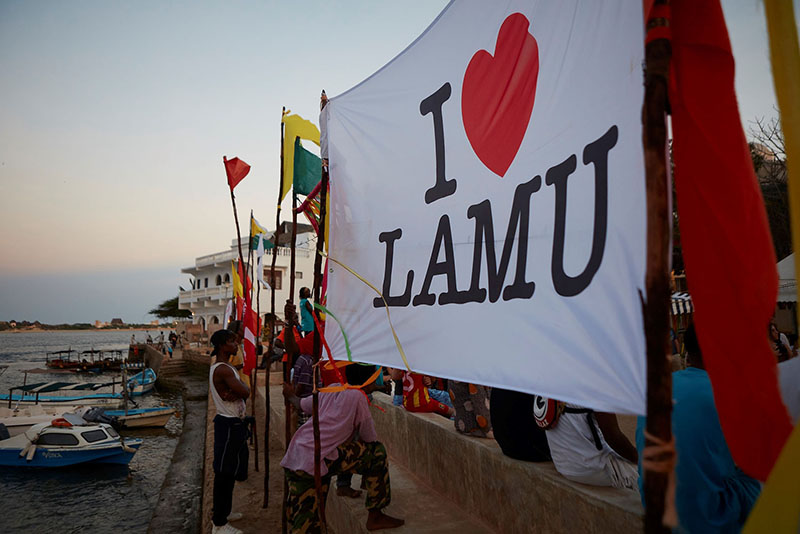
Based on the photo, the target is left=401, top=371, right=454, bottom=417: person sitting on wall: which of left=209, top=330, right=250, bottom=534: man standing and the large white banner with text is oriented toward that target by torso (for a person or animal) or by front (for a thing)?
the man standing

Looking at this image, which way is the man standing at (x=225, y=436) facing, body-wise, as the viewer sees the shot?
to the viewer's right

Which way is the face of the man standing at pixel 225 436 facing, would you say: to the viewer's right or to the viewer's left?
to the viewer's right

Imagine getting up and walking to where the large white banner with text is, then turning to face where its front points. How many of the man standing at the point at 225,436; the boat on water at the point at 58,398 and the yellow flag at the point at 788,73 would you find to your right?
2

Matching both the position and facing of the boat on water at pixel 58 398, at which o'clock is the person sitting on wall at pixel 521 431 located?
The person sitting on wall is roughly at 3 o'clock from the boat on water.

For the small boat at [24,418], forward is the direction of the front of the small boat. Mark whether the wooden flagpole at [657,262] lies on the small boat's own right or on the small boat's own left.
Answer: on the small boat's own right

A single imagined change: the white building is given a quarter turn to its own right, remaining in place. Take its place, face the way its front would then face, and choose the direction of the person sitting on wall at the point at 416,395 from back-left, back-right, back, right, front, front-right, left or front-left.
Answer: back-left
